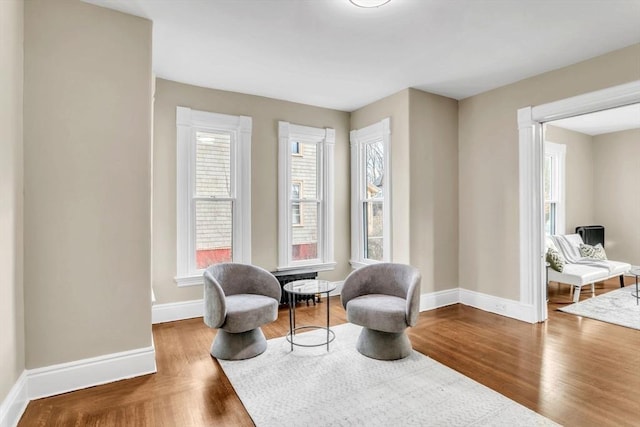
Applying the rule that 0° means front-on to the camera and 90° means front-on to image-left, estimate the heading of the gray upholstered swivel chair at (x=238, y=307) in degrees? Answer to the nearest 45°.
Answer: approximately 315°

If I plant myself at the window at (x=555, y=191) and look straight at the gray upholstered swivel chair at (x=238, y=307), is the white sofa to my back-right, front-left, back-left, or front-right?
front-left

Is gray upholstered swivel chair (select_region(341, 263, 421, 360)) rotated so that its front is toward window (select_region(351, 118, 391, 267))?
no

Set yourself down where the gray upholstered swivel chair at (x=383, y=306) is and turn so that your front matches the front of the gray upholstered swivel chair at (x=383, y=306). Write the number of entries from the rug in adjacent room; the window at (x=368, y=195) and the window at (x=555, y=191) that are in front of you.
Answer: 0

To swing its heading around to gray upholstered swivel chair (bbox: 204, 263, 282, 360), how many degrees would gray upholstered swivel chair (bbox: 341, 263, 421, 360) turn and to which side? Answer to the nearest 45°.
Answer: approximately 45° to its right

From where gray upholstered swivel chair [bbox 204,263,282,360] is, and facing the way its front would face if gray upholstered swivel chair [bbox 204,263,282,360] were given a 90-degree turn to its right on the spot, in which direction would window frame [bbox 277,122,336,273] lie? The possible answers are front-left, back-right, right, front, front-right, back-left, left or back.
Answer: back

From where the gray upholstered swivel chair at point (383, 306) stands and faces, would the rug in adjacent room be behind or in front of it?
behind

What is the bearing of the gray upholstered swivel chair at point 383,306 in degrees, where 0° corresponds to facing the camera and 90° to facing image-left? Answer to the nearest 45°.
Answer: approximately 45°

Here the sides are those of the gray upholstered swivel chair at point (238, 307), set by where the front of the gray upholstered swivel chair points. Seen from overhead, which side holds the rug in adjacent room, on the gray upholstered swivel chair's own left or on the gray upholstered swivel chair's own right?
on the gray upholstered swivel chair's own left

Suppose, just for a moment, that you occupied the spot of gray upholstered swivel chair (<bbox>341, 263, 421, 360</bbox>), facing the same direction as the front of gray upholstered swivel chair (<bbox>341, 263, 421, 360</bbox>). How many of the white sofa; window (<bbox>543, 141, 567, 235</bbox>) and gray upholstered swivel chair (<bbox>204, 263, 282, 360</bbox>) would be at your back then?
2

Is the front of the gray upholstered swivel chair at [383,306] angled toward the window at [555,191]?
no

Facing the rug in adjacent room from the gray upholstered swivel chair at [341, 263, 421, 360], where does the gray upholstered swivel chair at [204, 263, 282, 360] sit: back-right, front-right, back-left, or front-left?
back-left

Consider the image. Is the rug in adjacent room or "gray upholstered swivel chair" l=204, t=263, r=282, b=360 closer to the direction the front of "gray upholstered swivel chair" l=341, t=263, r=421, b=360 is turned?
the gray upholstered swivel chair

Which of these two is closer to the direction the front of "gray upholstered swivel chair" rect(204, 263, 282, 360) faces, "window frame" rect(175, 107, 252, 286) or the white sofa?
the white sofa

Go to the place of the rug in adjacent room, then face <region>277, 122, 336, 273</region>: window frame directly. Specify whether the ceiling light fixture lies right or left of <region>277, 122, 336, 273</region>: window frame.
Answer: left

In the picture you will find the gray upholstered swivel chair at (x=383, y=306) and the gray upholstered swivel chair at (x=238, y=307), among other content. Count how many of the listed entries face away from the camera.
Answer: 0

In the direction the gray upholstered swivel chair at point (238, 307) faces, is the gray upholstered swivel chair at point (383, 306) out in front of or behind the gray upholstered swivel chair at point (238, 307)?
in front
